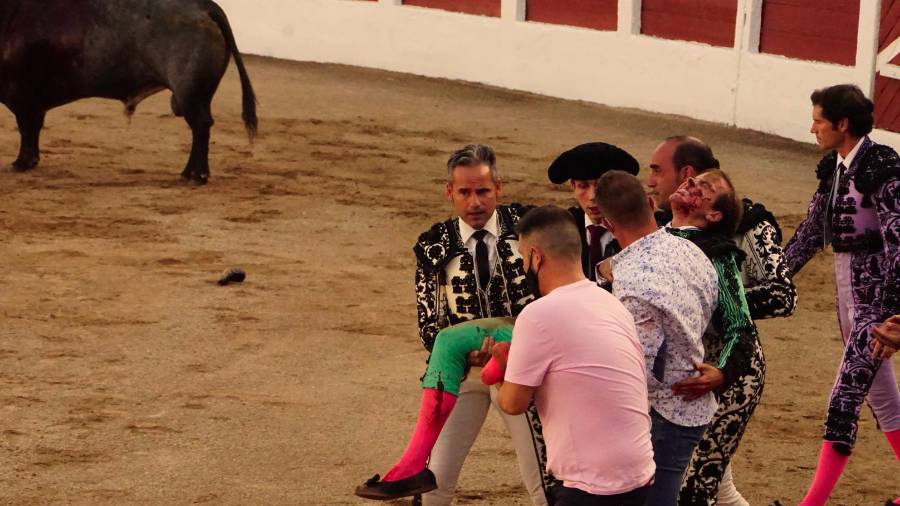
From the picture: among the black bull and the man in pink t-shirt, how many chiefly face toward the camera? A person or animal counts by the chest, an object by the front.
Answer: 0

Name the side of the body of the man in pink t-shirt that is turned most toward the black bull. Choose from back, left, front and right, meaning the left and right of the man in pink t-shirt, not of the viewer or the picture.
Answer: front

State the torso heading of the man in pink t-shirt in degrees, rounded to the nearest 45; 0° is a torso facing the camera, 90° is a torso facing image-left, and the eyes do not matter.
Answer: approximately 135°

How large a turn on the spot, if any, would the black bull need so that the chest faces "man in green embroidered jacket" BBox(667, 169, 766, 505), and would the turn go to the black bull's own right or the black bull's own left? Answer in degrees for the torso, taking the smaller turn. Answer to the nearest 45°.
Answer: approximately 90° to the black bull's own left

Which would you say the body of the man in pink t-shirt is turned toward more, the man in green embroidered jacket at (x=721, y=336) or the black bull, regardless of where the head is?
the black bull

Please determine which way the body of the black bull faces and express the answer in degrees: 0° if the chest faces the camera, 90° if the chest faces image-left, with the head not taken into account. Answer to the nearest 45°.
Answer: approximately 90°

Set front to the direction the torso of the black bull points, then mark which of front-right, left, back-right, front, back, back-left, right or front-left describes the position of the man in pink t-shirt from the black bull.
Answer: left

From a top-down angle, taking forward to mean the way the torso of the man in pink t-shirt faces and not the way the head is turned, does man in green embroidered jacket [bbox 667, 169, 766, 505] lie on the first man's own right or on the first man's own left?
on the first man's own right
